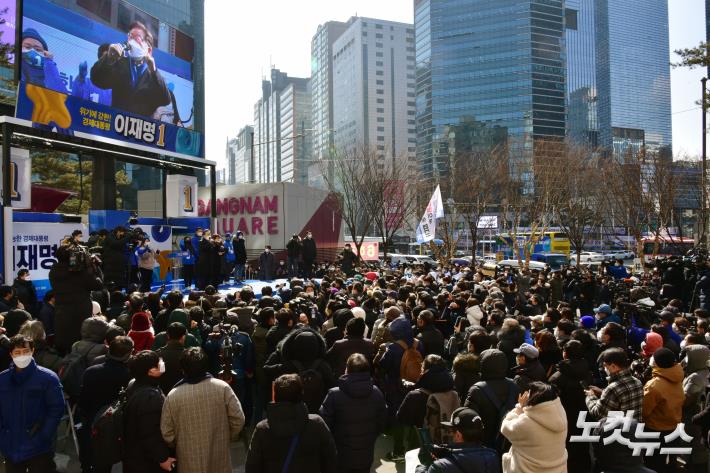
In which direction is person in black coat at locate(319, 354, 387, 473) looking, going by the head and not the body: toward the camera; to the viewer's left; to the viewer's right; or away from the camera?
away from the camera

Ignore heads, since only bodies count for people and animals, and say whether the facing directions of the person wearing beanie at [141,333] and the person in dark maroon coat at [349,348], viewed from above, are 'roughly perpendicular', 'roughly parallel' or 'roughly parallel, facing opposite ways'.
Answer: roughly parallel

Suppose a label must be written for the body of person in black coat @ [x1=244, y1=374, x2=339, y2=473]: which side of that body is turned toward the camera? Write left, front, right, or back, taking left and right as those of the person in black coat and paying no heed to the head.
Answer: back

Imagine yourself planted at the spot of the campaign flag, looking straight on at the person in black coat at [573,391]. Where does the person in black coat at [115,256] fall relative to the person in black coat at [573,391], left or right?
right

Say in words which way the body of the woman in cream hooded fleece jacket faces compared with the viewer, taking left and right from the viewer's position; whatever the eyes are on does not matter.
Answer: facing away from the viewer and to the left of the viewer

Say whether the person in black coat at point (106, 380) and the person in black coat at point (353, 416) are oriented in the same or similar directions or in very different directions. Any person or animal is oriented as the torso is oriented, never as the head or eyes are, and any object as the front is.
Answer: same or similar directions

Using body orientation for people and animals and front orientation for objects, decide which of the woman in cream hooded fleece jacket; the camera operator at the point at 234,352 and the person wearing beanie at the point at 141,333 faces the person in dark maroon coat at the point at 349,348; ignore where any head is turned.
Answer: the woman in cream hooded fleece jacket

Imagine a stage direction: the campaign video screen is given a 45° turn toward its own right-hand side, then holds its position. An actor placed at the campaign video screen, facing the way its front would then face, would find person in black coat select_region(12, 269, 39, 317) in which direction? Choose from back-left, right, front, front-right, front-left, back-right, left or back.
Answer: front

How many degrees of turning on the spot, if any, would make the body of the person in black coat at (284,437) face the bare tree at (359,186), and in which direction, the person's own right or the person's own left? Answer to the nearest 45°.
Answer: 0° — they already face it

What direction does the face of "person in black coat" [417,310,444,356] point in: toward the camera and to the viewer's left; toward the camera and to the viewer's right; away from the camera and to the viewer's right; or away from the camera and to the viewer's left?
away from the camera and to the viewer's left

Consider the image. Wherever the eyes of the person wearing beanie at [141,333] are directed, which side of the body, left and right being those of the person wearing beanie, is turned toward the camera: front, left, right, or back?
back

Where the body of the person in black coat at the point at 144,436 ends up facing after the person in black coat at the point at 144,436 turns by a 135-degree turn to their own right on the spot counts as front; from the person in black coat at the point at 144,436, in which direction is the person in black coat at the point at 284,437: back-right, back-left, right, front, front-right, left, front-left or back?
left

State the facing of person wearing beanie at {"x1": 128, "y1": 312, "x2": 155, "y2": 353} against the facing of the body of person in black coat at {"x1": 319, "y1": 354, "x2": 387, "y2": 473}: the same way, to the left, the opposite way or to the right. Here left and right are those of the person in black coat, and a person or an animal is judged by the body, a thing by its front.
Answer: the same way

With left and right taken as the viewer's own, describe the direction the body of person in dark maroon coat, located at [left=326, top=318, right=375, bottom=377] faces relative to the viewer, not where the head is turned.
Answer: facing away from the viewer

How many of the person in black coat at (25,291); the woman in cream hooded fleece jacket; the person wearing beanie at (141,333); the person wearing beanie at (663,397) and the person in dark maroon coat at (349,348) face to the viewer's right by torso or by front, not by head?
1

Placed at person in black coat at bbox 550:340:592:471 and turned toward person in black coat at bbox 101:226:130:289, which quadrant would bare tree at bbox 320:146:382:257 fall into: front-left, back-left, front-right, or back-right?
front-right

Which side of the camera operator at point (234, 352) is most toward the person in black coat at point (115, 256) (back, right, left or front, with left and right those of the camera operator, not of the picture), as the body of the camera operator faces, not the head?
front

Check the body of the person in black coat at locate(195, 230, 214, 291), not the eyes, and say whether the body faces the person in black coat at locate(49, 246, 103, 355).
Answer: no
